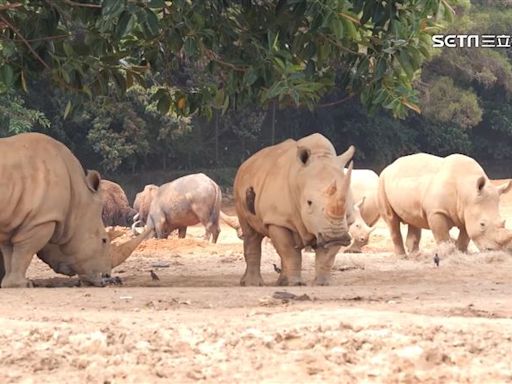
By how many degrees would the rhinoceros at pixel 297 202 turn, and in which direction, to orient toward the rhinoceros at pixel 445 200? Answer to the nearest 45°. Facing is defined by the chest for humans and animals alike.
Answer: approximately 90° to its left

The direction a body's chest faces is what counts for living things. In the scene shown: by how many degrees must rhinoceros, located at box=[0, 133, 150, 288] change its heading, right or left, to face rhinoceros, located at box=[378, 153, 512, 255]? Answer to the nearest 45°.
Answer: approximately 45° to its left

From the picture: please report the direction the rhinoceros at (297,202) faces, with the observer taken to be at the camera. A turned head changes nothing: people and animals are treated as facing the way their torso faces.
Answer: facing the viewer and to the right of the viewer

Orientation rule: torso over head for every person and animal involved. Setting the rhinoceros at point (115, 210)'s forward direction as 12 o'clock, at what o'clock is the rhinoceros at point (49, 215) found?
the rhinoceros at point (49, 215) is roughly at 3 o'clock from the rhinoceros at point (115, 210).

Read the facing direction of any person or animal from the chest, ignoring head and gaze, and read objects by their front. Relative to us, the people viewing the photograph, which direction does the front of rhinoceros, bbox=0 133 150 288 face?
facing to the right of the viewer

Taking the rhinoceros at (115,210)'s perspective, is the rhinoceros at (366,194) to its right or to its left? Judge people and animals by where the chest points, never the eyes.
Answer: on its right

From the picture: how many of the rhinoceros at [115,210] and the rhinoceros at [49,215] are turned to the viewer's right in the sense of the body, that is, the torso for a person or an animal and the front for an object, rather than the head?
2

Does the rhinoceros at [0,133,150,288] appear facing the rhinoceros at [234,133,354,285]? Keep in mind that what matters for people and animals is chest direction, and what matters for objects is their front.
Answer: yes

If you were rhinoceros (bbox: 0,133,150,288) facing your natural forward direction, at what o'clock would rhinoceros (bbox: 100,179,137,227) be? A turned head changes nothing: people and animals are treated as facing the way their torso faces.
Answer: rhinoceros (bbox: 100,179,137,227) is roughly at 9 o'clock from rhinoceros (bbox: 0,133,150,288).
